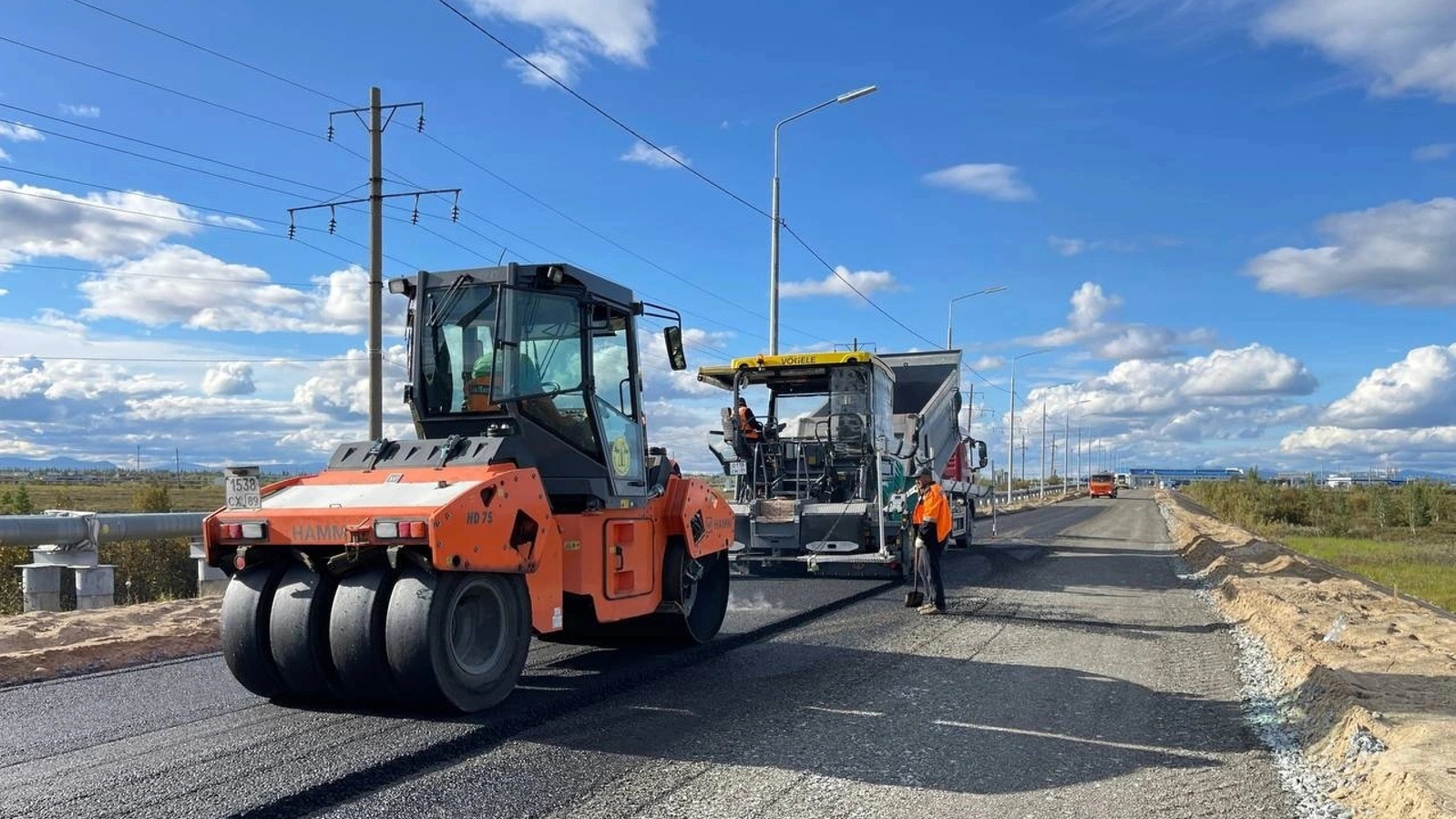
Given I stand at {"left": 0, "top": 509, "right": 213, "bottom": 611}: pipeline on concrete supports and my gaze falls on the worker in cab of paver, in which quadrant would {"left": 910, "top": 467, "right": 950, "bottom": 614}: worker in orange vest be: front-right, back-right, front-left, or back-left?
front-right

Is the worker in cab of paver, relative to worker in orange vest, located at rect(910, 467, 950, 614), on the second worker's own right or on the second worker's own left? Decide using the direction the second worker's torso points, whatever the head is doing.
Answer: on the second worker's own right

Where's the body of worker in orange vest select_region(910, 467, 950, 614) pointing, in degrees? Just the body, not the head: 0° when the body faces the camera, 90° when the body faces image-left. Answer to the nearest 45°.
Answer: approximately 90°

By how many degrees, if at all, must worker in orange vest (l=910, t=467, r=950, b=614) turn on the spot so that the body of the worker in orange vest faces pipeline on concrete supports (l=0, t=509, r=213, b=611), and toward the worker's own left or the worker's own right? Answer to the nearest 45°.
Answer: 0° — they already face it

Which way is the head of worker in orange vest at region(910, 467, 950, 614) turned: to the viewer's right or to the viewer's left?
to the viewer's left
